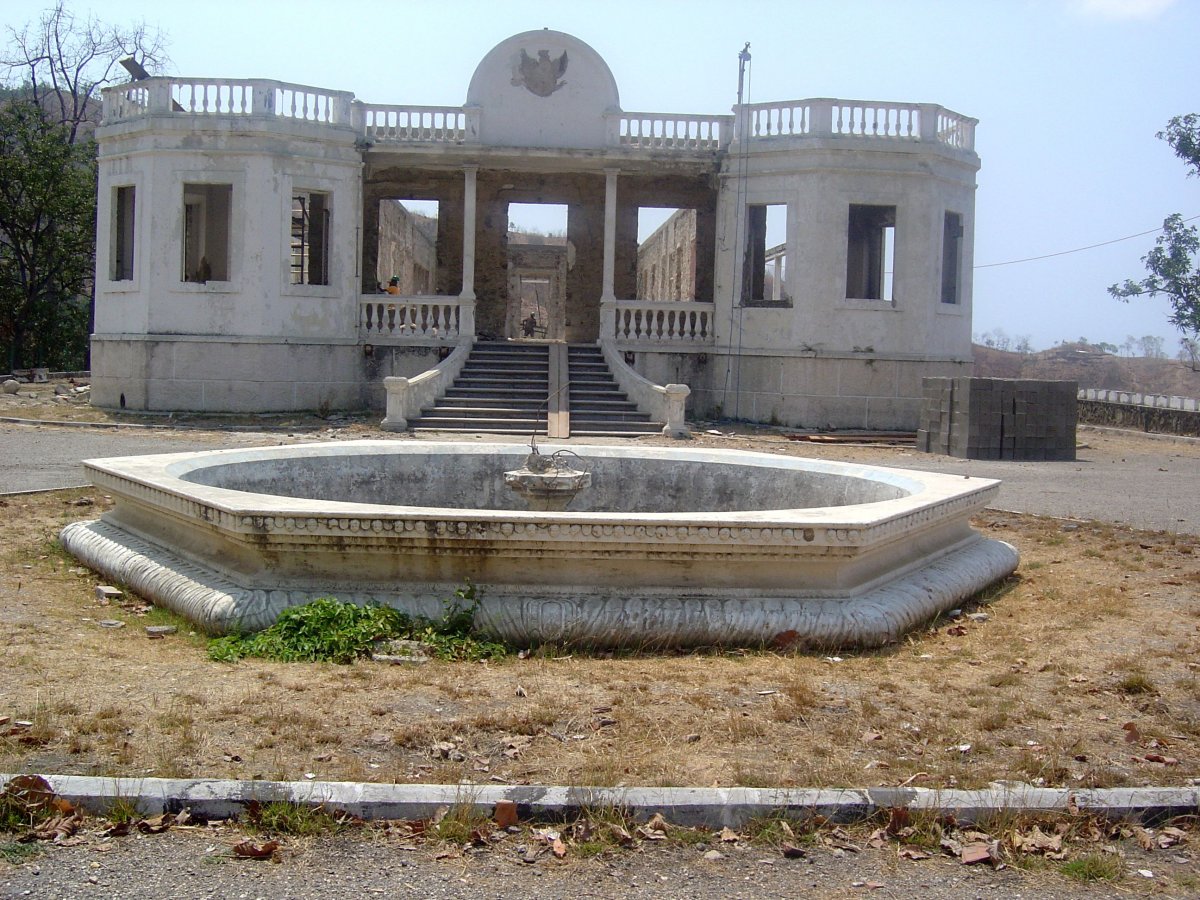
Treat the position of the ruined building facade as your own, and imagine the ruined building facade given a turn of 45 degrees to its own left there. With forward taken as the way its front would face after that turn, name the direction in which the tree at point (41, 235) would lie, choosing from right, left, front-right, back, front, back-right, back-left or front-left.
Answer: back

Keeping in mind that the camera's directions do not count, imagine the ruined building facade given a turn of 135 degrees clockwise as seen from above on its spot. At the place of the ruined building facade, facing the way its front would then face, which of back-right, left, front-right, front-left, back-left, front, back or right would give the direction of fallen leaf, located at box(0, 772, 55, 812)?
back-left

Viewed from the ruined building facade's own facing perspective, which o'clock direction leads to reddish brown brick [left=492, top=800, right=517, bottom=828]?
The reddish brown brick is roughly at 12 o'clock from the ruined building facade.

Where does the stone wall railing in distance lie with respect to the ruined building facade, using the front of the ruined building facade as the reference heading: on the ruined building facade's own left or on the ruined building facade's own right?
on the ruined building facade's own left

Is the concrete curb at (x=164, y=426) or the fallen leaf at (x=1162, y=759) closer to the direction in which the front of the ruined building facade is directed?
the fallen leaf

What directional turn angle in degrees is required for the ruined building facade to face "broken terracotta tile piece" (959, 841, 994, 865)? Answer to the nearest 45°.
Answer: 0° — it already faces it

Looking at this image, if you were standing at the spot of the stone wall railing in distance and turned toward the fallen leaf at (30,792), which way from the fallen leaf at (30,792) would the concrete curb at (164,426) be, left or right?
right

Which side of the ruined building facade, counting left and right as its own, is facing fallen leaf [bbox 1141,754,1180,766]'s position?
front

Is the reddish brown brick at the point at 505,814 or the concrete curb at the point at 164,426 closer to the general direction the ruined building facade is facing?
the reddish brown brick

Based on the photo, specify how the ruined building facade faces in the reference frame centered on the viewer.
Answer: facing the viewer

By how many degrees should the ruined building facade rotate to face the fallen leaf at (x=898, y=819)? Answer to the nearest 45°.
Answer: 0° — it already faces it

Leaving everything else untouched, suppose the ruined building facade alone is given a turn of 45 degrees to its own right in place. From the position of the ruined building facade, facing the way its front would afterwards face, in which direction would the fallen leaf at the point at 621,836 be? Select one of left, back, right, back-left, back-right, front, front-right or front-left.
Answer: front-left

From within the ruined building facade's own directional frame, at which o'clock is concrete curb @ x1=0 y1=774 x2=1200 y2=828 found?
The concrete curb is roughly at 12 o'clock from the ruined building facade.
